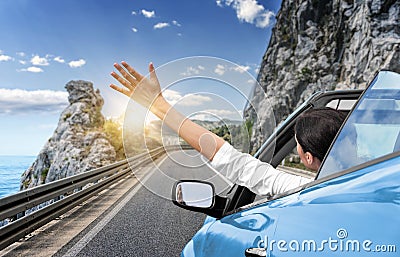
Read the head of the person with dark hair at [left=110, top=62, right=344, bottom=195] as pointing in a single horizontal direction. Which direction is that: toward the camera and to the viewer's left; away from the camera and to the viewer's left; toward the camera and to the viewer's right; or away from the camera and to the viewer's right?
away from the camera and to the viewer's left

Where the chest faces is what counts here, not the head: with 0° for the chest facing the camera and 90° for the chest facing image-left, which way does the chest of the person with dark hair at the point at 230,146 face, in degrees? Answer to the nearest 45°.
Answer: approximately 135°

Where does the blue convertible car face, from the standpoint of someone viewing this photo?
facing away from the viewer and to the left of the viewer
